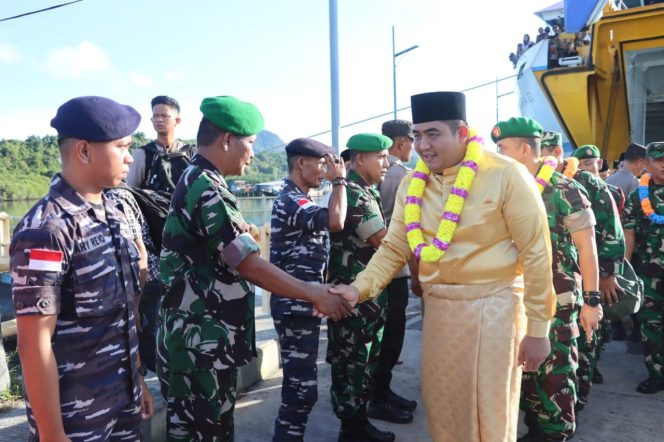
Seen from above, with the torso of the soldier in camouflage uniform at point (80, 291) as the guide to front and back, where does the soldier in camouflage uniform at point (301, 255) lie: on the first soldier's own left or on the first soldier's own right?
on the first soldier's own left

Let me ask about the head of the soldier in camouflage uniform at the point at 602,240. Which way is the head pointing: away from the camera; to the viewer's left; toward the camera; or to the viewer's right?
to the viewer's left

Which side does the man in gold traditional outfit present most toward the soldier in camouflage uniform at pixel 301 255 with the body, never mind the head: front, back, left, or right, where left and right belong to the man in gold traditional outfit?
right

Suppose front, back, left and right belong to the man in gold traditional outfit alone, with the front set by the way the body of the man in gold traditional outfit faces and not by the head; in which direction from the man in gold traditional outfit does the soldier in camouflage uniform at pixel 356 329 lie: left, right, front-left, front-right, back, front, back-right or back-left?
right

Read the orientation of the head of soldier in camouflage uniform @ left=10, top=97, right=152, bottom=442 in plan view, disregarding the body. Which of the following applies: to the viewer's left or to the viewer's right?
to the viewer's right

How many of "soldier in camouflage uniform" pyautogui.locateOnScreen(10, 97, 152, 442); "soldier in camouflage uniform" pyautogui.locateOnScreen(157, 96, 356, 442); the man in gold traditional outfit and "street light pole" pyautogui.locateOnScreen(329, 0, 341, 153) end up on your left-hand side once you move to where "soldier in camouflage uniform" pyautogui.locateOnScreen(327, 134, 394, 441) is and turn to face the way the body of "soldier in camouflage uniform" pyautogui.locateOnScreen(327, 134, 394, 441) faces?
1

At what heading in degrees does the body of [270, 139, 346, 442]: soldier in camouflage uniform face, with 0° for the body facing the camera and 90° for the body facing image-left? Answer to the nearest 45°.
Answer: approximately 270°

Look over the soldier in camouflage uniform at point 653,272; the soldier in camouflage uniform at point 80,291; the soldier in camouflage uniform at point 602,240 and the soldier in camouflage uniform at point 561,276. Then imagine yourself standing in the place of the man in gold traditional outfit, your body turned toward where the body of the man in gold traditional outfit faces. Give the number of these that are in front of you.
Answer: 1

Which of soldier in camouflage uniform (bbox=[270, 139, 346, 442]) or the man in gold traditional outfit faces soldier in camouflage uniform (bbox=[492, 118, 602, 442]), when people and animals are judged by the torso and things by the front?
soldier in camouflage uniform (bbox=[270, 139, 346, 442])

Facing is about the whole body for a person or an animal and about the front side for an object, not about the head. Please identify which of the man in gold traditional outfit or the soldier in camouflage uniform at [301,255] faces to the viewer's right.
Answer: the soldier in camouflage uniform

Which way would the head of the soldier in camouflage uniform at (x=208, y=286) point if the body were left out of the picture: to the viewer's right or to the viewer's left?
to the viewer's right

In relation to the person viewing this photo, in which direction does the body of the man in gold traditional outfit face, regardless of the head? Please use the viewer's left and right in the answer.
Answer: facing the viewer and to the left of the viewer

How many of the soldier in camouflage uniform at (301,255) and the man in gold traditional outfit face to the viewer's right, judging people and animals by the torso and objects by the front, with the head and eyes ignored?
1

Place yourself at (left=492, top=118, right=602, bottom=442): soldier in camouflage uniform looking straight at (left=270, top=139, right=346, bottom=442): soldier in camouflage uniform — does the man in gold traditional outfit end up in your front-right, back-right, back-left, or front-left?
front-left
